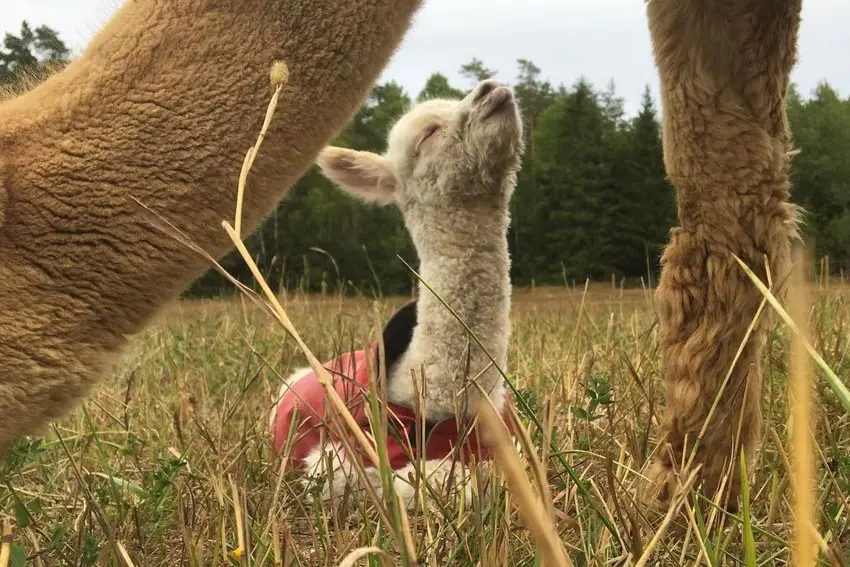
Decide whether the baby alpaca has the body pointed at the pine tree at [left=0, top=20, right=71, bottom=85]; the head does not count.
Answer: no

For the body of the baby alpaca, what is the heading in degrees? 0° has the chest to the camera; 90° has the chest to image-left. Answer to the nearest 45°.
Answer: approximately 315°
